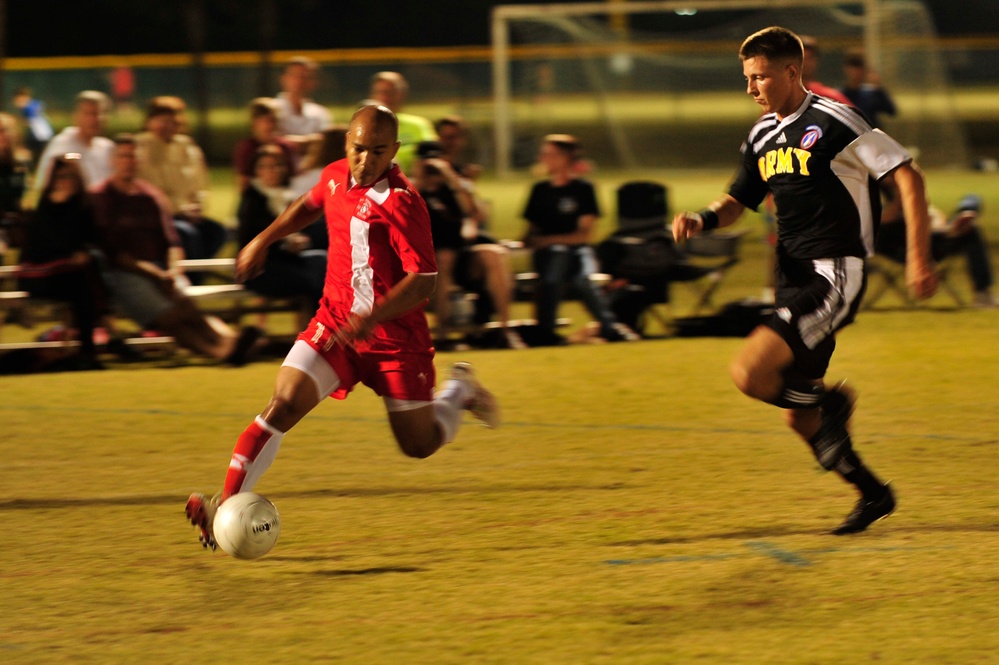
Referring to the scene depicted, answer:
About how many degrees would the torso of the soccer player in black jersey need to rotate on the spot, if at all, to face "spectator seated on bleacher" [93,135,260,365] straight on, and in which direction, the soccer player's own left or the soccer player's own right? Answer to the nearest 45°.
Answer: approximately 90° to the soccer player's own right

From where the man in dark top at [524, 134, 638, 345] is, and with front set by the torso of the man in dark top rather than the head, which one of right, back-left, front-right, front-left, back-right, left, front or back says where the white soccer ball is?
front

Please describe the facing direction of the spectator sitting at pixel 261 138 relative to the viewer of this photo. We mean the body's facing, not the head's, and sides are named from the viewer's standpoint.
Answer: facing the viewer

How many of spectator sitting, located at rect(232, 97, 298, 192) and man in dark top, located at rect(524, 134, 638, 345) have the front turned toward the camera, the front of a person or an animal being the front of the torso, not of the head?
2

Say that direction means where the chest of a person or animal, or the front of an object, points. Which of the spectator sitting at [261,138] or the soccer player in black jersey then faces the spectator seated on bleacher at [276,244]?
the spectator sitting

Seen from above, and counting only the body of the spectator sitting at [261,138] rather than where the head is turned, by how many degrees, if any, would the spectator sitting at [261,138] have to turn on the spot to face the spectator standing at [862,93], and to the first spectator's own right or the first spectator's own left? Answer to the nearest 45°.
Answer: approximately 90° to the first spectator's own left

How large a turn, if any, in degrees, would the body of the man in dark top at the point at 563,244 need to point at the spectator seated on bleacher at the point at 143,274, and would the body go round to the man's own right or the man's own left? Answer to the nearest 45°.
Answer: approximately 90° to the man's own right

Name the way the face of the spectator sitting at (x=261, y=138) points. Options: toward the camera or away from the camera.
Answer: toward the camera

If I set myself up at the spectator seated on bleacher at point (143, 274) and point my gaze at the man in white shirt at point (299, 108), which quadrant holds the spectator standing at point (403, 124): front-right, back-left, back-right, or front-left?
front-right

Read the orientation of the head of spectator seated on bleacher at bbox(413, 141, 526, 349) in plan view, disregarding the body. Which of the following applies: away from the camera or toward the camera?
toward the camera

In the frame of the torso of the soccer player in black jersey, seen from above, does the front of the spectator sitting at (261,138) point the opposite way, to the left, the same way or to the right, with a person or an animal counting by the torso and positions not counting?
to the left

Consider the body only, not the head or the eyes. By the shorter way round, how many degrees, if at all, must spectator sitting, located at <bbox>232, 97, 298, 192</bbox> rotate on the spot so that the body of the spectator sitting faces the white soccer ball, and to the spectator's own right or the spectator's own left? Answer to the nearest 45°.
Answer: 0° — they already face it

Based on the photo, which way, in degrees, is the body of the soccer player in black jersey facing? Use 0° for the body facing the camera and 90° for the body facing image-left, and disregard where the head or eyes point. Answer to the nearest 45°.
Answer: approximately 45°

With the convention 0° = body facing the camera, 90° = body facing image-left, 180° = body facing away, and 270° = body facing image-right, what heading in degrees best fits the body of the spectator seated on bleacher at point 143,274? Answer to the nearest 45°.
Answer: approximately 315°

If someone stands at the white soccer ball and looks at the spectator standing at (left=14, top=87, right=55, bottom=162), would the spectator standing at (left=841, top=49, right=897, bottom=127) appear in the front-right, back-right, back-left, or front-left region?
front-right

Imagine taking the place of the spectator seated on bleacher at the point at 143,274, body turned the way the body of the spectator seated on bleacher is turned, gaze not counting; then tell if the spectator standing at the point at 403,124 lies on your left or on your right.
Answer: on your left
